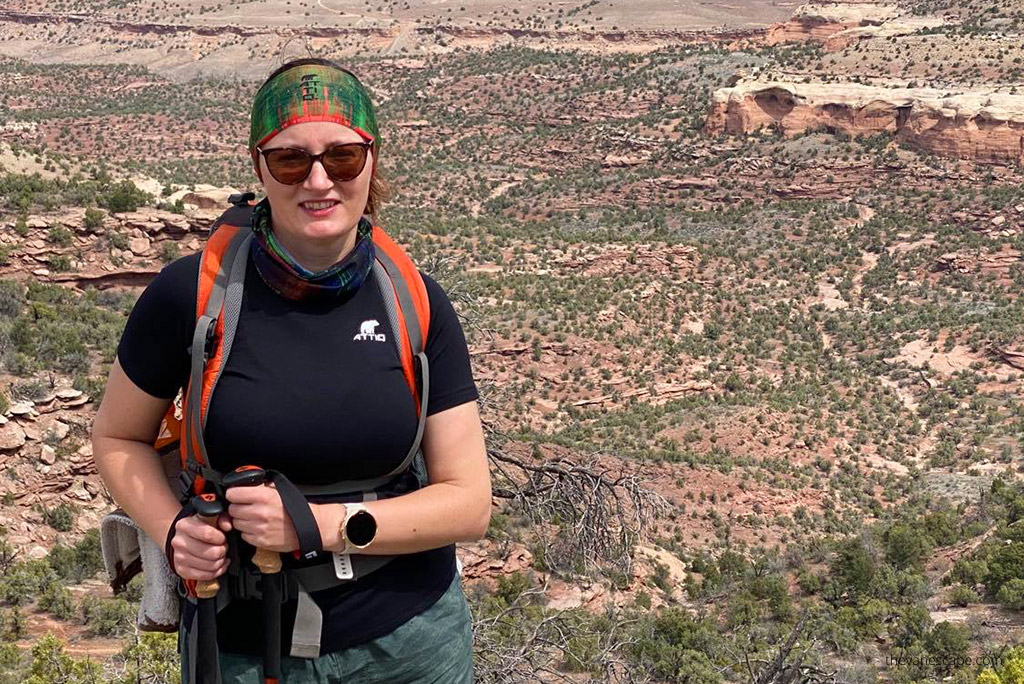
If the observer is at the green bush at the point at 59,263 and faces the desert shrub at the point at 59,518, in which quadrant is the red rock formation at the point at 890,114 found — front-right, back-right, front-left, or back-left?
back-left

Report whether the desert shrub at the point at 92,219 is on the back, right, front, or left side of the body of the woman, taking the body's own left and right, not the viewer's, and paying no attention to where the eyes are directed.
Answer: back

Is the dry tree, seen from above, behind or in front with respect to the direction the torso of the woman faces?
behind

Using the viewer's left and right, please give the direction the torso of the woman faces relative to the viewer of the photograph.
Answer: facing the viewer

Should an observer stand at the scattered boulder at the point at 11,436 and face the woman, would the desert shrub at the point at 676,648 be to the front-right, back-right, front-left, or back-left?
front-left

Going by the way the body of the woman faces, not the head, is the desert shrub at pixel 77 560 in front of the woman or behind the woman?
behind

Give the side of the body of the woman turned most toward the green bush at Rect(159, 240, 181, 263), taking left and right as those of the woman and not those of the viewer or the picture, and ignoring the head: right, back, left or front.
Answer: back

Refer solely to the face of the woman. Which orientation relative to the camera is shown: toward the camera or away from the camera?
toward the camera

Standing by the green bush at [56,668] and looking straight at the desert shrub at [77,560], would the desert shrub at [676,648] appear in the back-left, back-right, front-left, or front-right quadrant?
front-right

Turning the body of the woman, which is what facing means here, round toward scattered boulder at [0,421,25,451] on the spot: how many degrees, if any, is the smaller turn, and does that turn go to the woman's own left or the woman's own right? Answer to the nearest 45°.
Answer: approximately 180°

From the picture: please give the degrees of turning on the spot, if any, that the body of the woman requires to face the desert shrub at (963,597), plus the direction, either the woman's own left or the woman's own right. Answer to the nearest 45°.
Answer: approximately 135° to the woman's own left
